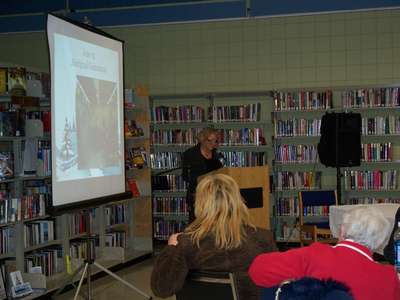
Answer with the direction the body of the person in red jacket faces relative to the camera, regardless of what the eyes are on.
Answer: away from the camera

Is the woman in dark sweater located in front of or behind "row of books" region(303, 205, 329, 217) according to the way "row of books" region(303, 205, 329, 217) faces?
in front

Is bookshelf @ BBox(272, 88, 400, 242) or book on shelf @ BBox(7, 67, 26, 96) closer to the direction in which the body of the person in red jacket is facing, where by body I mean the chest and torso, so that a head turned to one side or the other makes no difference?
the bookshelf

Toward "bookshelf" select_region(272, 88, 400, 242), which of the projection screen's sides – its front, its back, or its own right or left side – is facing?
left

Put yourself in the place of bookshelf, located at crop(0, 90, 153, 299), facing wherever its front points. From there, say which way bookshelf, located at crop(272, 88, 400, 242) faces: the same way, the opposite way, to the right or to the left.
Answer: to the right

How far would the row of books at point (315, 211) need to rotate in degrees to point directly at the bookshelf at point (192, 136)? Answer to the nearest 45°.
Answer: approximately 90° to its right

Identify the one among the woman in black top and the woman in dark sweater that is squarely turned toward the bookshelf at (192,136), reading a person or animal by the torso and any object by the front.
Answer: the woman in dark sweater

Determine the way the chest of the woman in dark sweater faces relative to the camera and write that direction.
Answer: away from the camera

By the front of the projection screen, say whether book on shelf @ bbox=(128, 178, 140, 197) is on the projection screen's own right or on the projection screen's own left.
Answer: on the projection screen's own left

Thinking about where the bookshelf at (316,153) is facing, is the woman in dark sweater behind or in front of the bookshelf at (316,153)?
in front

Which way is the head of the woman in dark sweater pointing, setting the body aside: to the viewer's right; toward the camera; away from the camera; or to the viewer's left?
away from the camera

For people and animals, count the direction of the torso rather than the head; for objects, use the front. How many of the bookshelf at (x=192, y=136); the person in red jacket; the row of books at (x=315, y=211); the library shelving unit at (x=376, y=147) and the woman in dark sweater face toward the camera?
3
